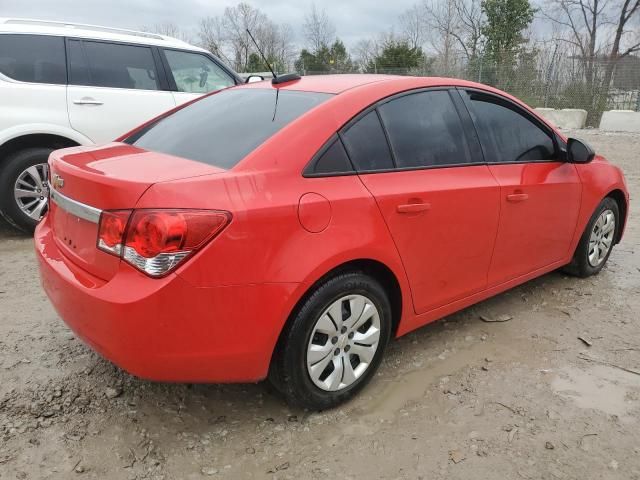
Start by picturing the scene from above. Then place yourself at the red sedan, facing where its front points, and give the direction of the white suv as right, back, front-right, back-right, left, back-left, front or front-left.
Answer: left

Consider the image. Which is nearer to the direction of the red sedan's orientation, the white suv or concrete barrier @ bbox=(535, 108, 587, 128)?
the concrete barrier

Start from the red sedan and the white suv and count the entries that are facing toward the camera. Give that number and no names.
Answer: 0

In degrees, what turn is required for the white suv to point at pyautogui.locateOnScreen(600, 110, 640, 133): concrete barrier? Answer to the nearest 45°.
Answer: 0° — it already faces it

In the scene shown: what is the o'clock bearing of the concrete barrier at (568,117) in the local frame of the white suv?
The concrete barrier is roughly at 11 o'clock from the white suv.

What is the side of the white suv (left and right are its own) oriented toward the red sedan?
right

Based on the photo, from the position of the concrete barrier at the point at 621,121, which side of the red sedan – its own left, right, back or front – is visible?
front

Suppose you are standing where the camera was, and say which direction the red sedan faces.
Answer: facing away from the viewer and to the right of the viewer

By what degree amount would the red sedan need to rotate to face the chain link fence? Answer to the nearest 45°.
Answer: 0° — it already faces it

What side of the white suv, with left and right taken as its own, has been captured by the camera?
right

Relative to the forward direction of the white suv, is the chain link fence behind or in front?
in front
